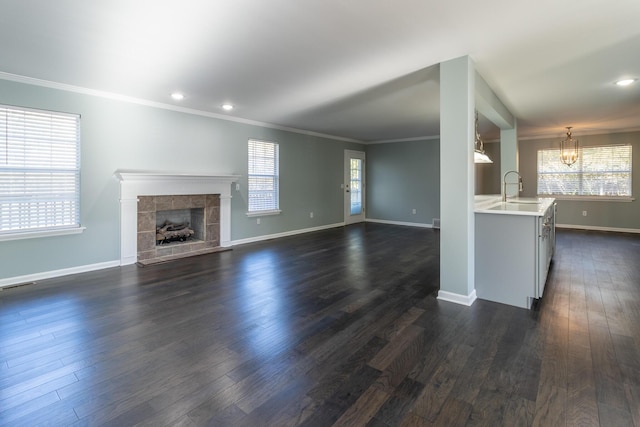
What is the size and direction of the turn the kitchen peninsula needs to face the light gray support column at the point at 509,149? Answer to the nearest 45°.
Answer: approximately 90° to its left

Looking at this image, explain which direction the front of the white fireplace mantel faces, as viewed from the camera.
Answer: facing the viewer and to the right of the viewer

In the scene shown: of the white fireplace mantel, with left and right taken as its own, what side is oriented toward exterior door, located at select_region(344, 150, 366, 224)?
left

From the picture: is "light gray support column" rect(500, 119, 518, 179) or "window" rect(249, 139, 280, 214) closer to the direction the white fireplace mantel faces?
the light gray support column

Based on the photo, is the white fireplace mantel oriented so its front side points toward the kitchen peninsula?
yes

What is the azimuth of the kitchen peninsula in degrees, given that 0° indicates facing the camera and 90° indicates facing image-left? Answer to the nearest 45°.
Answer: approximately 270°

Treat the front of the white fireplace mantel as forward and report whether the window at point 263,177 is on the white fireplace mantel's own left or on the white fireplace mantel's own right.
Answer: on the white fireplace mantel's own left

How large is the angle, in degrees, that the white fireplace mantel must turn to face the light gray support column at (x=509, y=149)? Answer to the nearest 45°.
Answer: approximately 45° to its left

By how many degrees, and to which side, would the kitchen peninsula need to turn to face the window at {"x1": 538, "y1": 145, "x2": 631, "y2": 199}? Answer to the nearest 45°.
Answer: approximately 90° to its left

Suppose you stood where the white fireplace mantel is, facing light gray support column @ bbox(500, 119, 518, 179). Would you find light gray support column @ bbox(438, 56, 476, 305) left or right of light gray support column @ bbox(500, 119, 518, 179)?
right

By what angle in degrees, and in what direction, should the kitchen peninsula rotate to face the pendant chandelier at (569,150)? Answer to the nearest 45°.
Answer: approximately 90° to its left

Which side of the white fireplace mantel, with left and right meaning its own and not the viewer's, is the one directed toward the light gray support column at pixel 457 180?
front

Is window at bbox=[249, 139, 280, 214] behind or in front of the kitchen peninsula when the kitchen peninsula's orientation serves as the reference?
behind

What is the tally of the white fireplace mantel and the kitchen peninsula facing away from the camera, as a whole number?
0
